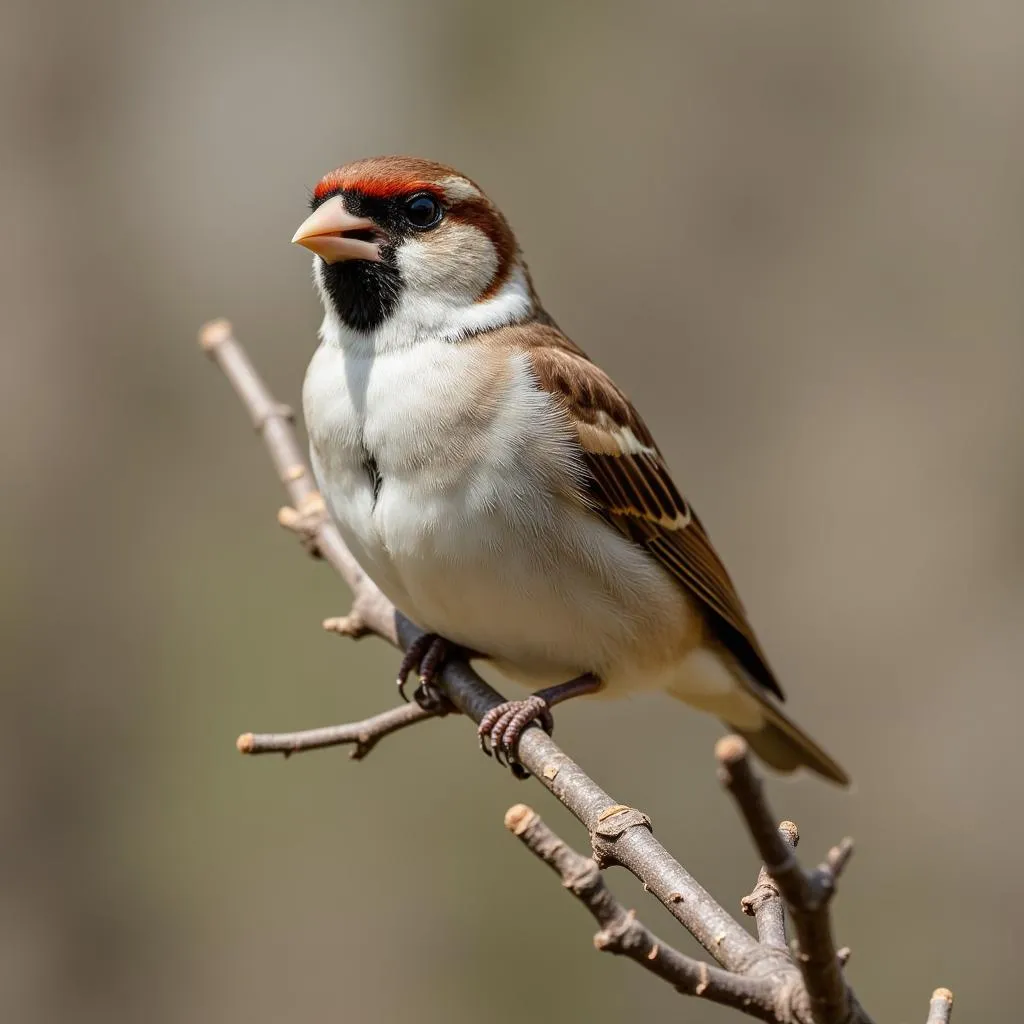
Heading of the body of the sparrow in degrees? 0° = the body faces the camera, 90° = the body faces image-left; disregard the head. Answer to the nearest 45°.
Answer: approximately 45°

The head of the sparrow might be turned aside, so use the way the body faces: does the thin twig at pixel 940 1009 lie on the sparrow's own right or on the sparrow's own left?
on the sparrow's own left

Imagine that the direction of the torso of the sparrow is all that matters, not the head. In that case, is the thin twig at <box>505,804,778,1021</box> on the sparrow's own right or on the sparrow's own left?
on the sparrow's own left
